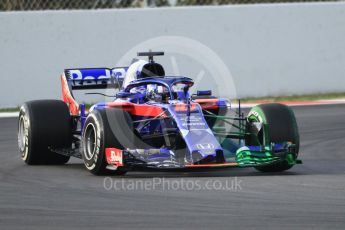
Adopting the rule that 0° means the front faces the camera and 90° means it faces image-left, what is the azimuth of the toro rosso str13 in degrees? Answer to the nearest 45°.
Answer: approximately 315°
